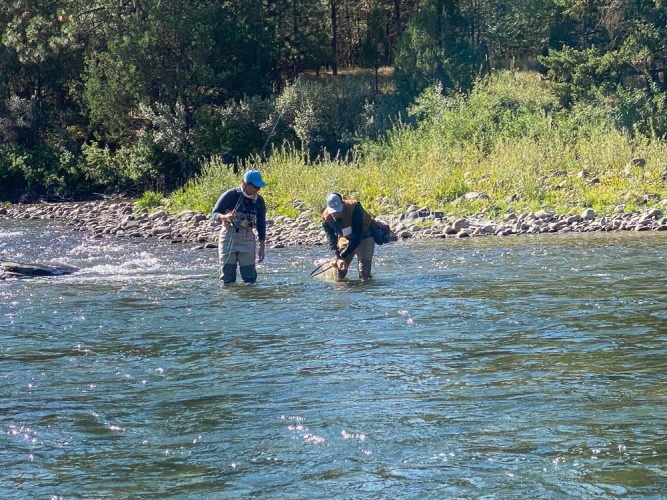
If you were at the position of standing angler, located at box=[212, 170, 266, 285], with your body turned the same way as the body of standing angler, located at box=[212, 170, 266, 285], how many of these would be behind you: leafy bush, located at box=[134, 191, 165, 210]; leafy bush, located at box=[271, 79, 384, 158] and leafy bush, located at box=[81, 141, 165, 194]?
3

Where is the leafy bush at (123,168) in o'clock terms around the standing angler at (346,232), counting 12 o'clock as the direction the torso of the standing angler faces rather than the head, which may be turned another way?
The leafy bush is roughly at 4 o'clock from the standing angler.

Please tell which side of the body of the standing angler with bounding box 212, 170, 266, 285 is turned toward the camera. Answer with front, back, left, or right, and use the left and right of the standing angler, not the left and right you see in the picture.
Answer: front

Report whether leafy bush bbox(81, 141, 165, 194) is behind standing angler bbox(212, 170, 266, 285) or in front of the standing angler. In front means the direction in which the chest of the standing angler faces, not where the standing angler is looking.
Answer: behind

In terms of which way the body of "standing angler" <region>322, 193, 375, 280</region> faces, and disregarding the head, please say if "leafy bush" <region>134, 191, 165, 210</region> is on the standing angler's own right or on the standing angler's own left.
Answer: on the standing angler's own right

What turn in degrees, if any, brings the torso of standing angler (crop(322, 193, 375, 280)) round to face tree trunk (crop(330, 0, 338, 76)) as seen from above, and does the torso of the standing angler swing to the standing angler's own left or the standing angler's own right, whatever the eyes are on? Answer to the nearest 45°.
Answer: approximately 135° to the standing angler's own right

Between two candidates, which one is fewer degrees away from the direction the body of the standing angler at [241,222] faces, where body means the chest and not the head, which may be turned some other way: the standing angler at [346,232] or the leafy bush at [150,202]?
the standing angler

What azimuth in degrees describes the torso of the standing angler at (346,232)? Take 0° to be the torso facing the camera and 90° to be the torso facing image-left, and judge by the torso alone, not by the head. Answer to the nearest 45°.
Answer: approximately 45°

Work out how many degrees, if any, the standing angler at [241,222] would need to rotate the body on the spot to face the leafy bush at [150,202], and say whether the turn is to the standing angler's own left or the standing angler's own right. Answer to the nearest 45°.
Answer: approximately 180°

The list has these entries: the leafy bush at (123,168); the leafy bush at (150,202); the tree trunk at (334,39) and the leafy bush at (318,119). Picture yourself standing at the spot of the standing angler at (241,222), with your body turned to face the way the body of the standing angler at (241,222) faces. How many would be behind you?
4

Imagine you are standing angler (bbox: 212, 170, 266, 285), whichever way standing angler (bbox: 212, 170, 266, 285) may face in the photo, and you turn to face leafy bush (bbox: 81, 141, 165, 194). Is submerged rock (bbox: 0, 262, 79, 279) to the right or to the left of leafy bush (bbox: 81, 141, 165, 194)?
left

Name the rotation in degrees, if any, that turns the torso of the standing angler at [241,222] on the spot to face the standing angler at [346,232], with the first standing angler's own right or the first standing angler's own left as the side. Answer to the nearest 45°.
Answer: approximately 90° to the first standing angler's own left

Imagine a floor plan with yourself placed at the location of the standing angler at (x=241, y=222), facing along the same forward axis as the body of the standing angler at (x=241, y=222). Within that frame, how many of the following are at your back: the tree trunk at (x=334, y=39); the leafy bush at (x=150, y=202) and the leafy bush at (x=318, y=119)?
3

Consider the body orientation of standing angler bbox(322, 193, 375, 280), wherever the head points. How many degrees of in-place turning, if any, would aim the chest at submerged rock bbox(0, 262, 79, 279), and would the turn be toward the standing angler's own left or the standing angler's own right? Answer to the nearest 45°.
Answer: approximately 90° to the standing angler's own right

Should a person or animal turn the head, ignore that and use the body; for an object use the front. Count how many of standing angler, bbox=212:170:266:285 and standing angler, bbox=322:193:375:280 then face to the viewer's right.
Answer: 0

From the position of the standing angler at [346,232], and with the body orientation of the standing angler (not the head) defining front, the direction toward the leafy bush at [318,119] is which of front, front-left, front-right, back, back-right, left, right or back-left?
back-right
